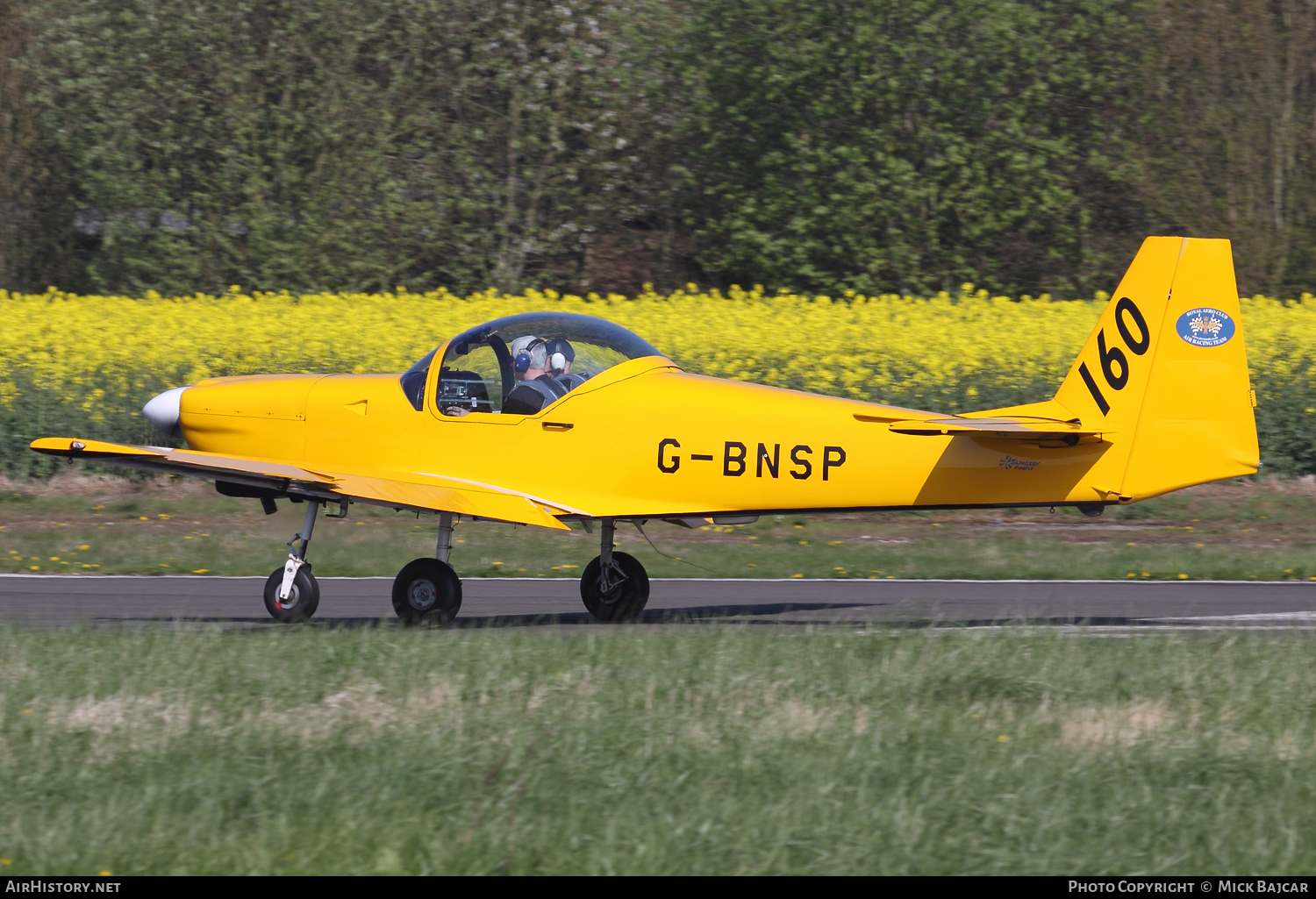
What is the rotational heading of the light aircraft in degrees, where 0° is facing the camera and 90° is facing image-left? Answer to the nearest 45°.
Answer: approximately 135°

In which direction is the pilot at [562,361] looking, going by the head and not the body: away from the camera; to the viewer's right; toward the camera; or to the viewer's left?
to the viewer's left
